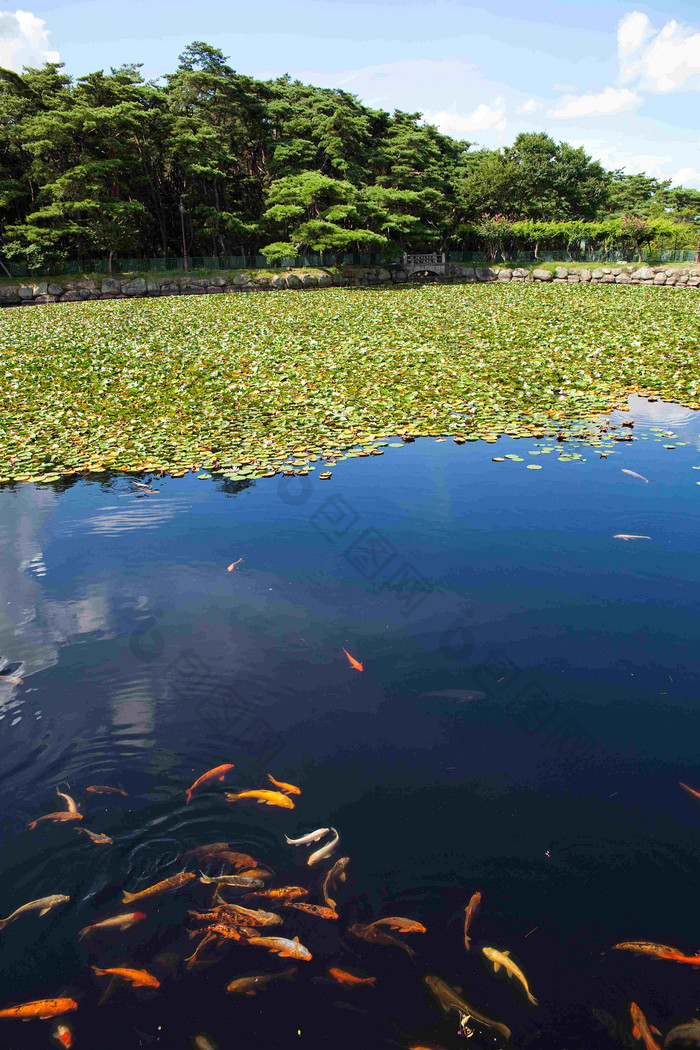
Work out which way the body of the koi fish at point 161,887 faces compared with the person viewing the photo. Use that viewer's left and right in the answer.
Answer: facing away from the viewer and to the right of the viewer

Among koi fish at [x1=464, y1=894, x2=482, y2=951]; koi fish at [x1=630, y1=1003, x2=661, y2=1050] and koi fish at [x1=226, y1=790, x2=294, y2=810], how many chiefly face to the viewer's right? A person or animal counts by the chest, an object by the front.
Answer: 1

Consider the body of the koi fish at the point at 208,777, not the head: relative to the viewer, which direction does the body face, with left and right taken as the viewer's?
facing away from the viewer and to the right of the viewer

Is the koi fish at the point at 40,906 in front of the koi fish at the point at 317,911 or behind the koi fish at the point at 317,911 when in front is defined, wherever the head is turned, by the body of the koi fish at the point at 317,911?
behind

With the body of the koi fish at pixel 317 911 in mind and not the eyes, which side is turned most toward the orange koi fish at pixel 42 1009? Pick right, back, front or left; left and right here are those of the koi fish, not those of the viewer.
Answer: back

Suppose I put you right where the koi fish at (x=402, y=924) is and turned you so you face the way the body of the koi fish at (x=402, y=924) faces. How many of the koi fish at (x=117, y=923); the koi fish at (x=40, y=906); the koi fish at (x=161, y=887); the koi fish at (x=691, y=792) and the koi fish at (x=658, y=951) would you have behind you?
3

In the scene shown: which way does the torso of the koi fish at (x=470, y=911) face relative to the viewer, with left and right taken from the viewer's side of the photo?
facing away from the viewer

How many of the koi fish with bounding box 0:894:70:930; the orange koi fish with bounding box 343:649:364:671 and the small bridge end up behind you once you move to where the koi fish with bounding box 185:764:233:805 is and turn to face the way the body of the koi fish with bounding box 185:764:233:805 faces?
1

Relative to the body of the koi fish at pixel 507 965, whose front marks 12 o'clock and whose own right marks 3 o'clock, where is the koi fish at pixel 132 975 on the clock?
the koi fish at pixel 132 975 is roughly at 10 o'clock from the koi fish at pixel 507 965.

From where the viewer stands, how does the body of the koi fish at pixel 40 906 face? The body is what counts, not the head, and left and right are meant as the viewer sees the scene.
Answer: facing away from the viewer and to the right of the viewer

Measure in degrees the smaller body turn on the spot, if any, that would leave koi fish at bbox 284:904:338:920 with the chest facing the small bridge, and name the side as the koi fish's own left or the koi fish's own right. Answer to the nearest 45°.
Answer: approximately 90° to the koi fish's own left
